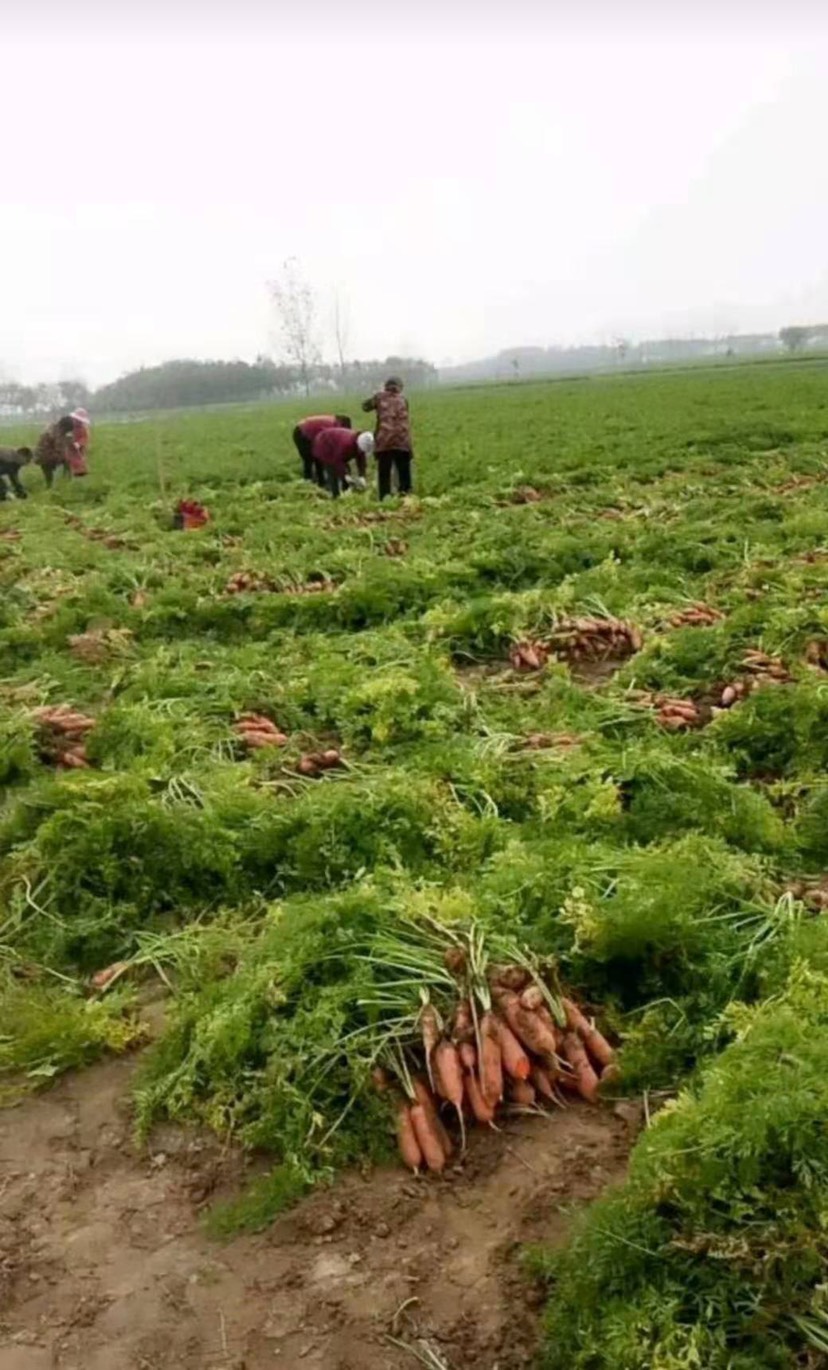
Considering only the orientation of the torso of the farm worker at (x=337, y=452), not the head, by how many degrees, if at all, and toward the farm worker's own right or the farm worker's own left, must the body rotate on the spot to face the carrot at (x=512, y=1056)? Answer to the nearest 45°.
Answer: approximately 90° to the farm worker's own right

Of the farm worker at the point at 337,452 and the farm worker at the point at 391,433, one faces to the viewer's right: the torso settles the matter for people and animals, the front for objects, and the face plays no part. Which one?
the farm worker at the point at 337,452

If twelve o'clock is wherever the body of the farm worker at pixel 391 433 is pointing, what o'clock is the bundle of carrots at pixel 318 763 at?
The bundle of carrots is roughly at 6 o'clock from the farm worker.

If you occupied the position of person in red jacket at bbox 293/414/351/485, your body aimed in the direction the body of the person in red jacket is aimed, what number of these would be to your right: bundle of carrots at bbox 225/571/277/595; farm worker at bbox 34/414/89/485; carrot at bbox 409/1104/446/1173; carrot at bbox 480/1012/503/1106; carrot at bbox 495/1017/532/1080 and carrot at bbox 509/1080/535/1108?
5

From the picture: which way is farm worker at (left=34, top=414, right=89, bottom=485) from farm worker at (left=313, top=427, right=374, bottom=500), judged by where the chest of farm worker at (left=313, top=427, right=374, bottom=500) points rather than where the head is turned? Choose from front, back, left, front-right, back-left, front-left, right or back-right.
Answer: back-left

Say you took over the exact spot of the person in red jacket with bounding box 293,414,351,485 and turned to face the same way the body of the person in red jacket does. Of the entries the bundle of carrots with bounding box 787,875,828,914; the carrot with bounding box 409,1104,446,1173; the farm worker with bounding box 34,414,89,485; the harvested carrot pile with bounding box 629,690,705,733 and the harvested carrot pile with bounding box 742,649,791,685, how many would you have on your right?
4

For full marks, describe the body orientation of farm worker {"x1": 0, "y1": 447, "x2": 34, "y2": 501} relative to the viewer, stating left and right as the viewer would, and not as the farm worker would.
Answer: facing to the right of the viewer

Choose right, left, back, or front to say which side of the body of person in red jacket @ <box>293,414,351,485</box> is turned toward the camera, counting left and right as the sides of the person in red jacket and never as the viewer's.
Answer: right

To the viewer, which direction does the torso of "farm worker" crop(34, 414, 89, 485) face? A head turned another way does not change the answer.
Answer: to the viewer's right

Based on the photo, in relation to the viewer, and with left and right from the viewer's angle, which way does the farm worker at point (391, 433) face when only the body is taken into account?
facing away from the viewer

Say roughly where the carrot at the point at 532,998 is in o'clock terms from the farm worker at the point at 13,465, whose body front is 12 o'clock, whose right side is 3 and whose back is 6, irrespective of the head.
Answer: The carrot is roughly at 3 o'clock from the farm worker.

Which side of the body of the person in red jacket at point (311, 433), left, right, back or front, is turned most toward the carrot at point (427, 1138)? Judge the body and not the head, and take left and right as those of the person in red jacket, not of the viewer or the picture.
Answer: right

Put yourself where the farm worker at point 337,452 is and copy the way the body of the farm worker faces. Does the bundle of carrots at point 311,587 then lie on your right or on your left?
on your right

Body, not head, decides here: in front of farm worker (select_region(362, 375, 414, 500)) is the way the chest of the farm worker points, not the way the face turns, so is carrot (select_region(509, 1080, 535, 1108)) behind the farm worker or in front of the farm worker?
behind
